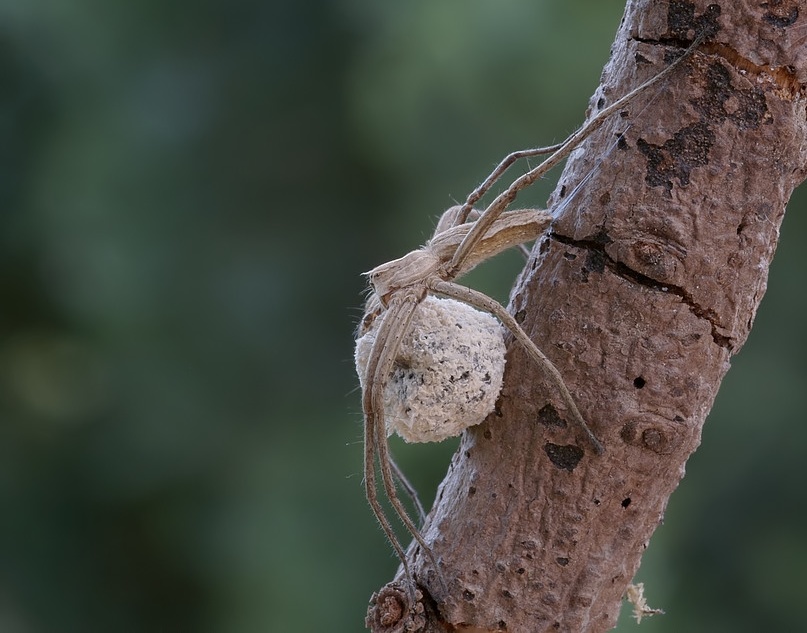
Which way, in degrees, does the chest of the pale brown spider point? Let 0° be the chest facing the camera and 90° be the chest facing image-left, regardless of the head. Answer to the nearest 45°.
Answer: approximately 90°
